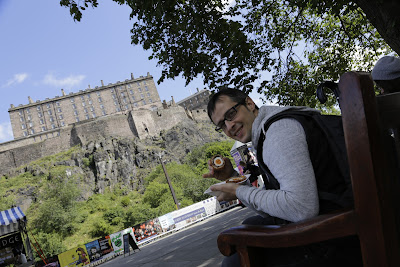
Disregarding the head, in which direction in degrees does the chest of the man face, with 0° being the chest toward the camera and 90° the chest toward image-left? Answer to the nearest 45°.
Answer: approximately 90°

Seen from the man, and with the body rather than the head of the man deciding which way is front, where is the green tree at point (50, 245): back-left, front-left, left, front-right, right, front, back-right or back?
front-right
